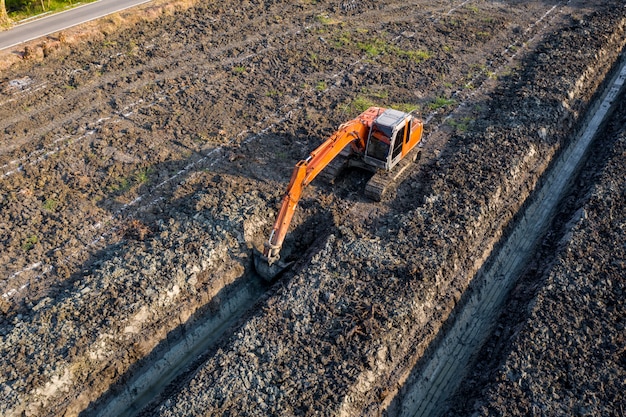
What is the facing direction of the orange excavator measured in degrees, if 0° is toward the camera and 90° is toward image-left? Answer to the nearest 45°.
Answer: approximately 45°
